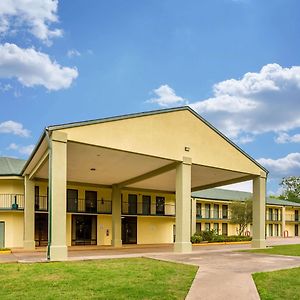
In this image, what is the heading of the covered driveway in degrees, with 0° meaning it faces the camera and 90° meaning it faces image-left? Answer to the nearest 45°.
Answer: approximately 315°

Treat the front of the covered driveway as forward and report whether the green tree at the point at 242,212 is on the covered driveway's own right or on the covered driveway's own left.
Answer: on the covered driveway's own left
